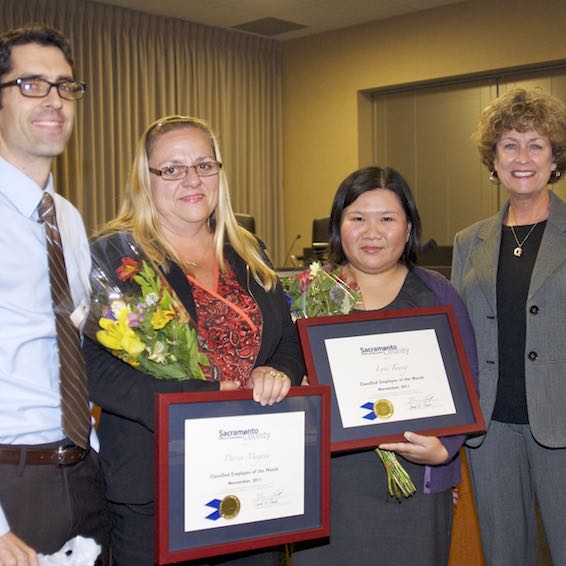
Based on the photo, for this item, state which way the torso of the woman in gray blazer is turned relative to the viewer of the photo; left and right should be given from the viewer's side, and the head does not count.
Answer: facing the viewer

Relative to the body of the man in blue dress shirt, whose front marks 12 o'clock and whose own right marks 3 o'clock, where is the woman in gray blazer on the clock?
The woman in gray blazer is roughly at 10 o'clock from the man in blue dress shirt.

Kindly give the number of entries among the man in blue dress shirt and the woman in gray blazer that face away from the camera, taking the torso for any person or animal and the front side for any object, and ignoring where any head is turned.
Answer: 0

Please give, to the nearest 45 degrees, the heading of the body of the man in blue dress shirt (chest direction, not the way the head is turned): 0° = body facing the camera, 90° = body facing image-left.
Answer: approximately 315°

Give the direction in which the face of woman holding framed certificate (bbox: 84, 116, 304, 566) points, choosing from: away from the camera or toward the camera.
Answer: toward the camera

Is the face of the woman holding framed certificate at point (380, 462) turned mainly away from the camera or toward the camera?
toward the camera

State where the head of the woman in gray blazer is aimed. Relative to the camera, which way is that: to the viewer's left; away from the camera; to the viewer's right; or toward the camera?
toward the camera

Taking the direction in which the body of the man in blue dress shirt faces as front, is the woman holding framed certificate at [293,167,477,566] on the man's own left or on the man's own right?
on the man's own left

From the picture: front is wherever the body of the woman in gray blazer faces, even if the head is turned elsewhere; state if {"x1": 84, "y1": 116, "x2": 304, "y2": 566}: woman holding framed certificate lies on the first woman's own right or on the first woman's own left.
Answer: on the first woman's own right
